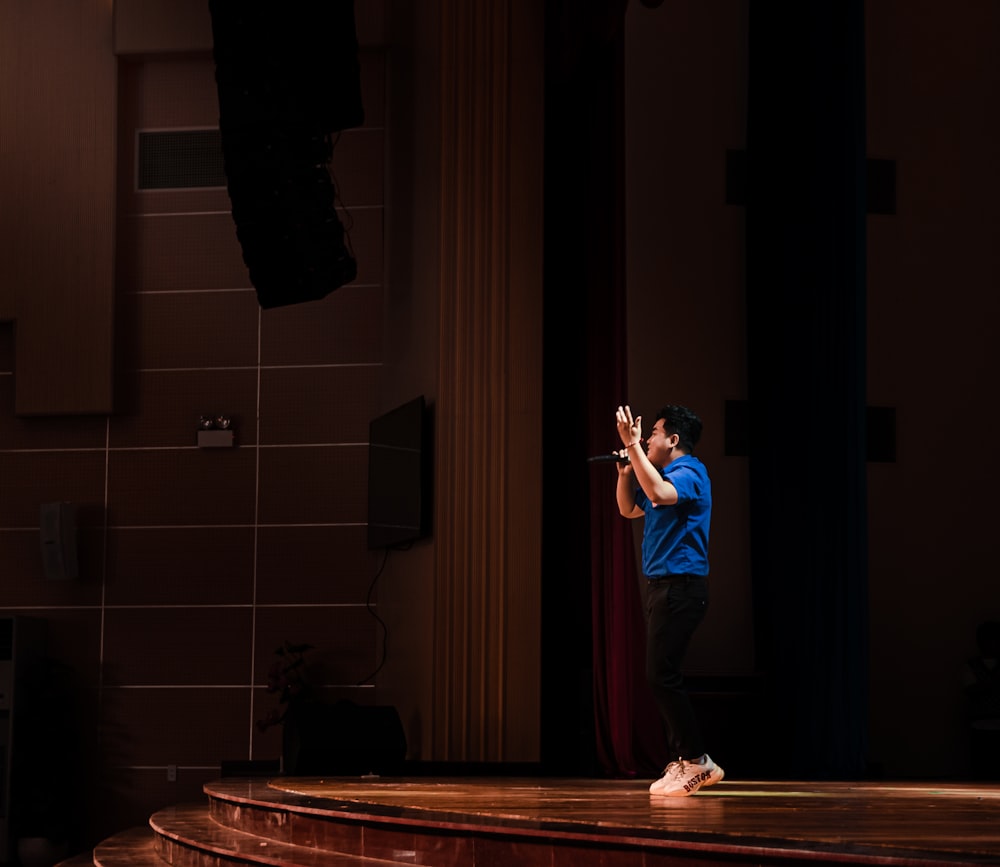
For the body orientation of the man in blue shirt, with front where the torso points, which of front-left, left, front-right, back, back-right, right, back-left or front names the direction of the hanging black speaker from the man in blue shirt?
front-right

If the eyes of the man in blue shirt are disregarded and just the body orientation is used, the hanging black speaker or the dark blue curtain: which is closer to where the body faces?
the hanging black speaker

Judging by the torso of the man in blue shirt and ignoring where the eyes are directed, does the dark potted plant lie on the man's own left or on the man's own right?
on the man's own right

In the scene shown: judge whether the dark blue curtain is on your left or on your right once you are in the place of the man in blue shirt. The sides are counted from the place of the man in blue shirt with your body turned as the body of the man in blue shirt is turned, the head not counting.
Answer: on your right

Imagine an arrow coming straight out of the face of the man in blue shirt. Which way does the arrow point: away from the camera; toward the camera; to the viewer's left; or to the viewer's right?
to the viewer's left

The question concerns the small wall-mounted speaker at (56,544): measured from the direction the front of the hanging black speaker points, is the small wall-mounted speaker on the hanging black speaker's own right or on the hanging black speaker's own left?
on the hanging black speaker's own right

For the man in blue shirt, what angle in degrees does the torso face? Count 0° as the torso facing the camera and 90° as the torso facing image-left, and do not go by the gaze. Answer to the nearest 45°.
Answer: approximately 90°

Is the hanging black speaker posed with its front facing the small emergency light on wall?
no

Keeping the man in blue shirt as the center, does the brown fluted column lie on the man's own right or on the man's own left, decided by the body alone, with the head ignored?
on the man's own right
